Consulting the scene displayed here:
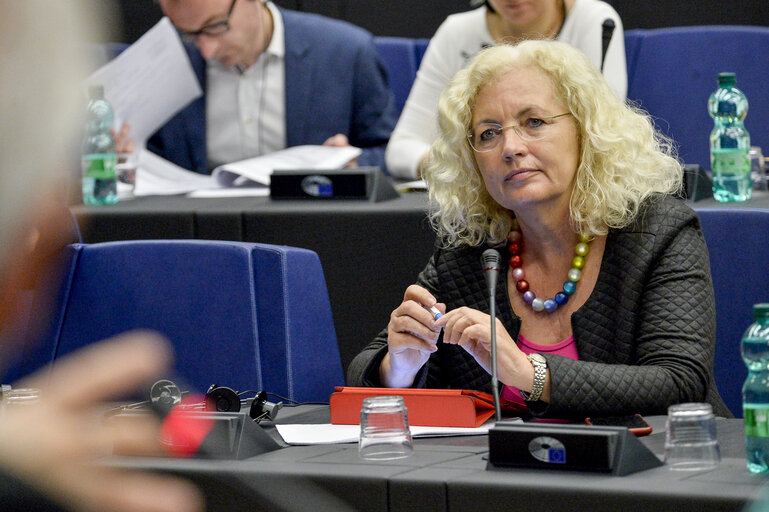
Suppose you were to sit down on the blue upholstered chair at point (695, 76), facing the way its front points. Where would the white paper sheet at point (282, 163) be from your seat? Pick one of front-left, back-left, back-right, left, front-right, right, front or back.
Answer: front-right

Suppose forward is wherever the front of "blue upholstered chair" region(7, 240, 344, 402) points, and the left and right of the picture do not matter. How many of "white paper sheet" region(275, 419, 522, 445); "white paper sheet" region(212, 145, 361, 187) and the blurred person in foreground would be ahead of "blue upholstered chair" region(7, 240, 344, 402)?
2

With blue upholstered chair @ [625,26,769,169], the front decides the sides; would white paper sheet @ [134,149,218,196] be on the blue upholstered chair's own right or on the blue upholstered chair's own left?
on the blue upholstered chair's own right

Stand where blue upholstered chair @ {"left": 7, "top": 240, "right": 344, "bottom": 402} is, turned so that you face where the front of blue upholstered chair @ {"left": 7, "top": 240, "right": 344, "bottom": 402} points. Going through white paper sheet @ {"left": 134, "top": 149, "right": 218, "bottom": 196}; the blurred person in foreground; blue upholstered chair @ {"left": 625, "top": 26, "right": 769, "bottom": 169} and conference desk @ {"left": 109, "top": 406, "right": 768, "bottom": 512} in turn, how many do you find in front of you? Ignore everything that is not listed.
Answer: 2

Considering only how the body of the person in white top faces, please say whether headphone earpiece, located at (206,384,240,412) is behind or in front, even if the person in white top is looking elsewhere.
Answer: in front

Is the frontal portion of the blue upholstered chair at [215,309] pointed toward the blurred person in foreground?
yes

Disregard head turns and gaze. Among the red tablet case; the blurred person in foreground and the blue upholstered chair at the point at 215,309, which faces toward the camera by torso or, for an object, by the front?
the blue upholstered chair
